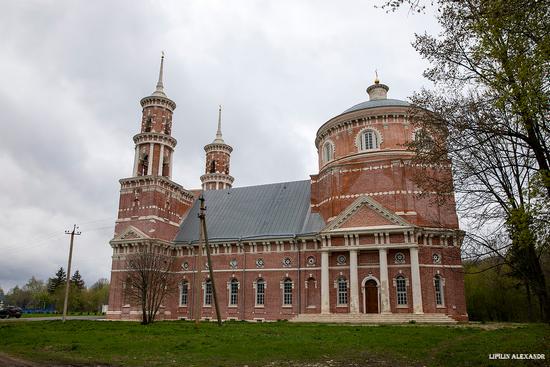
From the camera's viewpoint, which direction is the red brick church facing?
toward the camera
